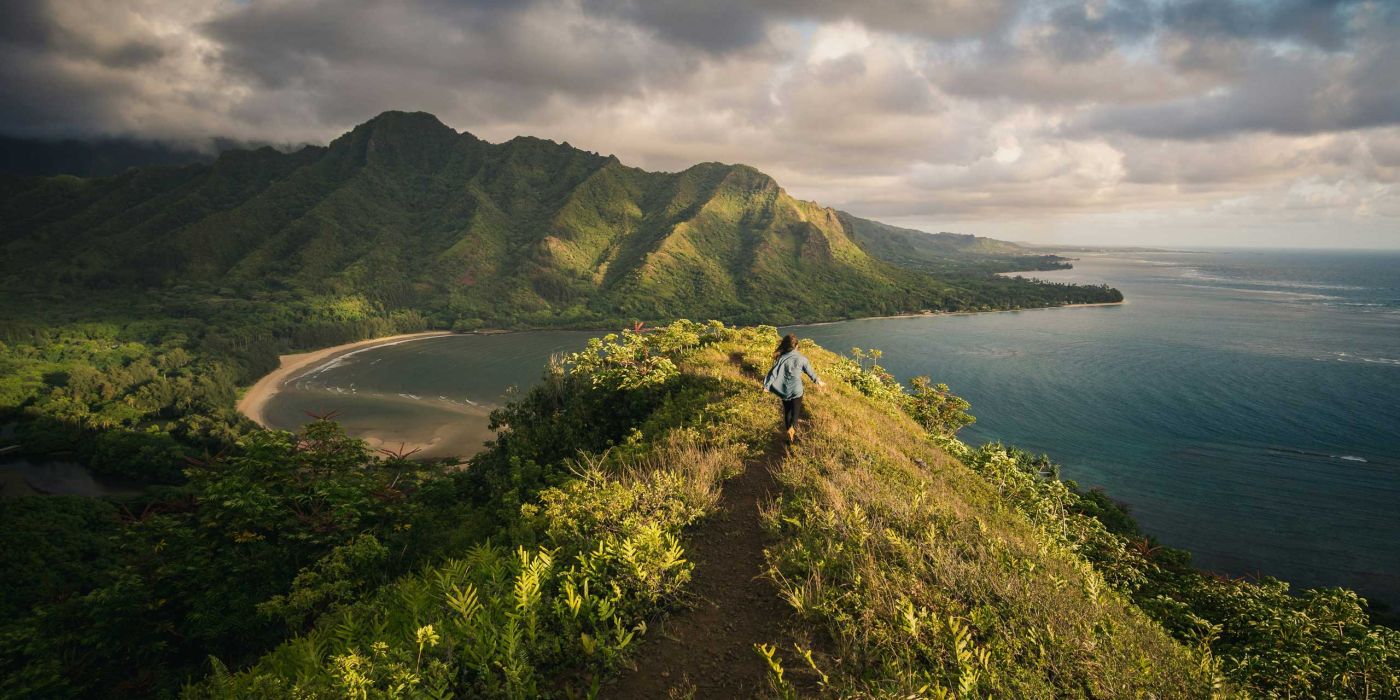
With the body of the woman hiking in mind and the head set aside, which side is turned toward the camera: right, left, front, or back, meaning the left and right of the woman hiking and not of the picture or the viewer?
back
